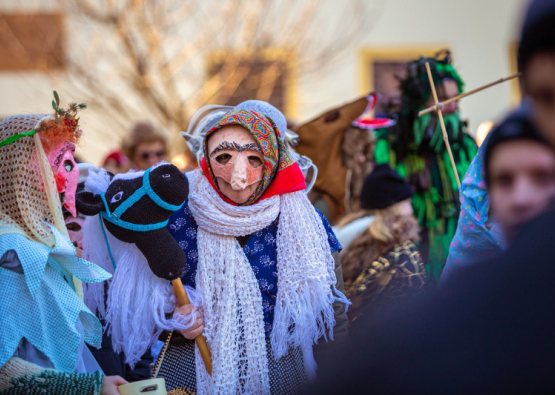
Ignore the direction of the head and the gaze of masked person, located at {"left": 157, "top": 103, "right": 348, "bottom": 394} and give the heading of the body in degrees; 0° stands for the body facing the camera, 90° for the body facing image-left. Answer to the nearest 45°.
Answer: approximately 0°

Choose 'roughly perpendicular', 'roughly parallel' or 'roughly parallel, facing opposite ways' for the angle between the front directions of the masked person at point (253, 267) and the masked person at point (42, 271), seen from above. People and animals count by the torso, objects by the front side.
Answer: roughly perpendicular

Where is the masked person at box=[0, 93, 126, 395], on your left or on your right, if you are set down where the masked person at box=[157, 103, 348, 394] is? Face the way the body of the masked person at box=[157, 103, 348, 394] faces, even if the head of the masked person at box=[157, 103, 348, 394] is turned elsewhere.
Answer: on your right

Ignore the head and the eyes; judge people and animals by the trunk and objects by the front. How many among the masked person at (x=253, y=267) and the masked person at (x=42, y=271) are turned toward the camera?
1

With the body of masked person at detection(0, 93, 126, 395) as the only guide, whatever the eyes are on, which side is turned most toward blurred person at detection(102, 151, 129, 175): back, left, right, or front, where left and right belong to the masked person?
left

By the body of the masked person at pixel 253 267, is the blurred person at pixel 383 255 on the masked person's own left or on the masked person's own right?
on the masked person's own left

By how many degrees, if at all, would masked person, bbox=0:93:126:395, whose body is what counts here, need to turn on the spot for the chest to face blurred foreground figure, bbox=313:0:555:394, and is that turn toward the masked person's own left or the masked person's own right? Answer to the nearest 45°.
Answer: approximately 90° to the masked person's own right

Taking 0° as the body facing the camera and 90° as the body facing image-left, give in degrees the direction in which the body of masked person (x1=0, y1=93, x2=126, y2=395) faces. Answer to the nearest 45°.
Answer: approximately 270°
